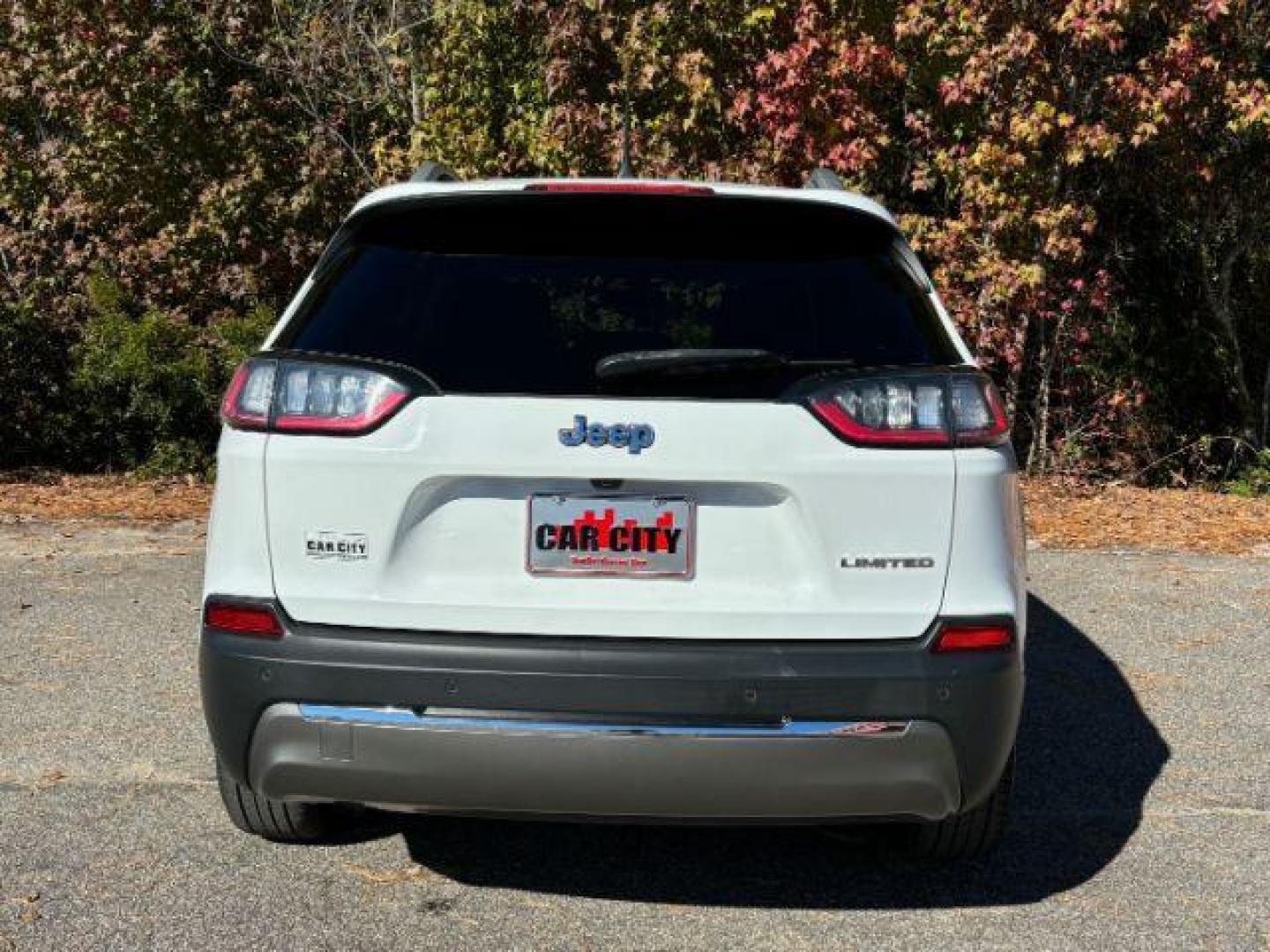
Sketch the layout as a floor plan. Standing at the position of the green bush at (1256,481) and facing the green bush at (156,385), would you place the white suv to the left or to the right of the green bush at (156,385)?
left

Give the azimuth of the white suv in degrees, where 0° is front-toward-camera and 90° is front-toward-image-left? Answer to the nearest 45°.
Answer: approximately 180°

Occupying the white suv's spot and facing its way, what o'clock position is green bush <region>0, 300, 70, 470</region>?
The green bush is roughly at 11 o'clock from the white suv.

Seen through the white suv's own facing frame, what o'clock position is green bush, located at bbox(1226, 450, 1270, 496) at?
The green bush is roughly at 1 o'clock from the white suv.

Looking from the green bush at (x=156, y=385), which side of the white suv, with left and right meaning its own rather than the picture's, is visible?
front

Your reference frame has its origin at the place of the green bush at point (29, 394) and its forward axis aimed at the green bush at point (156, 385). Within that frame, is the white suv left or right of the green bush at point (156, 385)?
right
